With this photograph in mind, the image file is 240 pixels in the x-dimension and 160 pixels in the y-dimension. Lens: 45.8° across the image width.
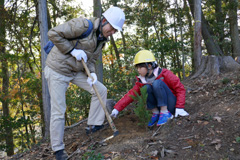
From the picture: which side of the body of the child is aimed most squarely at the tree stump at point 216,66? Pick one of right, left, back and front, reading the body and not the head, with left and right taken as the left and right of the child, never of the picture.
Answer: back

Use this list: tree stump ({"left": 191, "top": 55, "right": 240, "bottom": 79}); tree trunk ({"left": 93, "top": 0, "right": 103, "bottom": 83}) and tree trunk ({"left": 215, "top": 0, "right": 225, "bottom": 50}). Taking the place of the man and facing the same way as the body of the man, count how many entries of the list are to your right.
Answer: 0

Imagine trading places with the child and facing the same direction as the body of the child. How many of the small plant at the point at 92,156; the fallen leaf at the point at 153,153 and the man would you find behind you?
0

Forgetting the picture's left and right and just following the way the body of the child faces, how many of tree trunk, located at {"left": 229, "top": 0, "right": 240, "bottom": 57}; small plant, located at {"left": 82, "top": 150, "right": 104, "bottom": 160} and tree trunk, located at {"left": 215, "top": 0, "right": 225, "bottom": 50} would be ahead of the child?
1

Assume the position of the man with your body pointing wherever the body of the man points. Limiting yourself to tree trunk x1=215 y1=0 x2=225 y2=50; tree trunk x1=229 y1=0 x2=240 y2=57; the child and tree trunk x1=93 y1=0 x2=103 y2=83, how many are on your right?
0

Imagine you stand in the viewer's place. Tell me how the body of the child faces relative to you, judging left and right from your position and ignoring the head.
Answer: facing the viewer and to the left of the viewer

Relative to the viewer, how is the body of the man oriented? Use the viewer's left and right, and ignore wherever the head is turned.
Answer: facing the viewer and to the right of the viewer

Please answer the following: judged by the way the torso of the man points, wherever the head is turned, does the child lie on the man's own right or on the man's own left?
on the man's own left

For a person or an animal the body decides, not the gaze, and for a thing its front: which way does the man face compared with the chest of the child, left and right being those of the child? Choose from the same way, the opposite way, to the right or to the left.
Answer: to the left

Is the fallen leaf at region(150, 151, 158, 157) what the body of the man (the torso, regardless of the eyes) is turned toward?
yes

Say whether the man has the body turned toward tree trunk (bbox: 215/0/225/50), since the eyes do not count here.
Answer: no

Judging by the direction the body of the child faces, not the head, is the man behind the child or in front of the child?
in front

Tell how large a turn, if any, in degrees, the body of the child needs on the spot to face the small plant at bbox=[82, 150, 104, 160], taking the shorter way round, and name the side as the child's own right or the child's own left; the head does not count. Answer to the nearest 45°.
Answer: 0° — they already face it

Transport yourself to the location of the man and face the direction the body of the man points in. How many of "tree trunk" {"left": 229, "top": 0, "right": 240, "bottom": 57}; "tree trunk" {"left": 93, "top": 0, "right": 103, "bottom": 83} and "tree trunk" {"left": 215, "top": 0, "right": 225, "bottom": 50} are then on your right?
0

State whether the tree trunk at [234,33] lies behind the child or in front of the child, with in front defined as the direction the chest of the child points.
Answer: behind

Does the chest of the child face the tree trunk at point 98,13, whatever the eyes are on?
no

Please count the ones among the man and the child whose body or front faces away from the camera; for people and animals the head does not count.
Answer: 0

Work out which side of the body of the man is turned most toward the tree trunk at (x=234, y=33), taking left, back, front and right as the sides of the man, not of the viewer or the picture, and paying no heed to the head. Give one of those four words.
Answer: left
